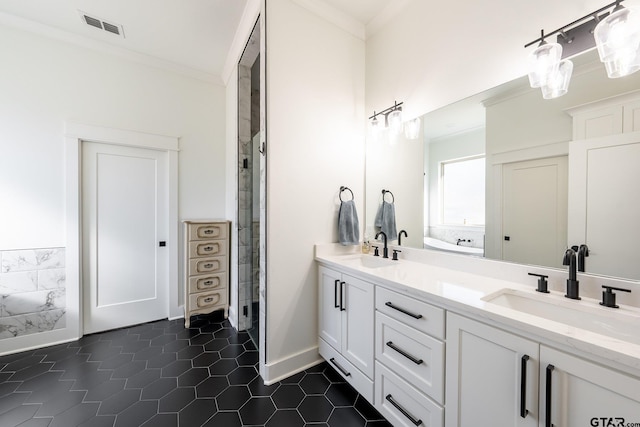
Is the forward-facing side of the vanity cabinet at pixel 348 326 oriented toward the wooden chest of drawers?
no

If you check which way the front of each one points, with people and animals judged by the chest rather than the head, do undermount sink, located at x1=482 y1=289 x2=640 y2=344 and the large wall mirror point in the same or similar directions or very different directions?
same or similar directions

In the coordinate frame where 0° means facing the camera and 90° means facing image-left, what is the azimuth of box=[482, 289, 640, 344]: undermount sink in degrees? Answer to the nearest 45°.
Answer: approximately 45°

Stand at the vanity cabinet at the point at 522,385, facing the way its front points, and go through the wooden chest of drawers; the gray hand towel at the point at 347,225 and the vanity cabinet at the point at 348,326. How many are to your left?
0

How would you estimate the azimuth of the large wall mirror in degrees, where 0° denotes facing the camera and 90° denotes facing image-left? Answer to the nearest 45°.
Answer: approximately 45°

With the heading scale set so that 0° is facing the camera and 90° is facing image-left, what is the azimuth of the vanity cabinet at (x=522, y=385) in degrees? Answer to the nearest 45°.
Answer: approximately 45°

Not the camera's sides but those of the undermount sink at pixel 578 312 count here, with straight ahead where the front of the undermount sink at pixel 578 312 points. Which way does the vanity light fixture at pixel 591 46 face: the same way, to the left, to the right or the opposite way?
the same way

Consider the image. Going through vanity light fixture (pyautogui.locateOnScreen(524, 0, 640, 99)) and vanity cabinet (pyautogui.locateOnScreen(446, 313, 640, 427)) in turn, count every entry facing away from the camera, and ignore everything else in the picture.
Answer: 0

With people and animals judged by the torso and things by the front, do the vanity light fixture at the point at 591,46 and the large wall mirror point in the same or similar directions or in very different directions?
same or similar directions

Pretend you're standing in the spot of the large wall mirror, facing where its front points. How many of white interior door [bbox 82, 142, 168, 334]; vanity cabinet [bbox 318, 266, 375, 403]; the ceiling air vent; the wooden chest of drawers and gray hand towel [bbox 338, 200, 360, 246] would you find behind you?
0

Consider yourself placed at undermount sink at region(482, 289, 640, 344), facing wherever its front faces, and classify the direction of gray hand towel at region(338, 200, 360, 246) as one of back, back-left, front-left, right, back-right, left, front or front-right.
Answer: front-right

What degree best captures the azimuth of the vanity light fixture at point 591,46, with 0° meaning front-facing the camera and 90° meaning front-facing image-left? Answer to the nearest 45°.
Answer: approximately 45°

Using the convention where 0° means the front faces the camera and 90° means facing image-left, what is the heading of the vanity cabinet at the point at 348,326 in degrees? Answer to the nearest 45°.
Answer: approximately 45°

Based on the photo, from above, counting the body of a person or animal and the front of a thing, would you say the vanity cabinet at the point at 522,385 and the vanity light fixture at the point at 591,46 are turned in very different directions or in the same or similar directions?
same or similar directions
